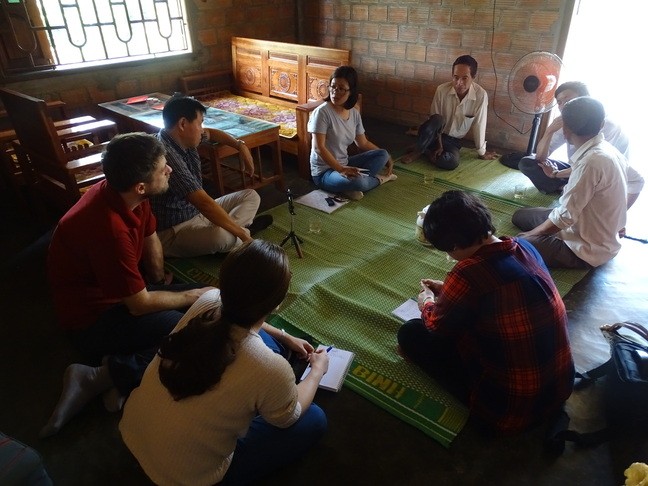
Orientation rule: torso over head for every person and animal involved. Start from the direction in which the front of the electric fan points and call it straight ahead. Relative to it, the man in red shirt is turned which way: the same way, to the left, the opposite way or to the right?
the opposite way

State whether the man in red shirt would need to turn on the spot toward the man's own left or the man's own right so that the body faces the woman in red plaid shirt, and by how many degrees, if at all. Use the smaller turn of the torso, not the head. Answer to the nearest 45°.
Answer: approximately 45° to the man's own right

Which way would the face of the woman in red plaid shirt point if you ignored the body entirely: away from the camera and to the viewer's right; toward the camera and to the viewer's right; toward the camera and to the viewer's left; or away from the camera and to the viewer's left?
away from the camera and to the viewer's left

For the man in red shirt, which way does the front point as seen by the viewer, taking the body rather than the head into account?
to the viewer's right

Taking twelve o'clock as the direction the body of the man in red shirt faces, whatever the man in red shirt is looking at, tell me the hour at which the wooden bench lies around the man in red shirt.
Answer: The wooden bench is roughly at 10 o'clock from the man in red shirt.

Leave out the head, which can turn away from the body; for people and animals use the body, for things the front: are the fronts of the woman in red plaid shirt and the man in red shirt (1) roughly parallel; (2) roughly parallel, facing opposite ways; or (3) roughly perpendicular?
roughly perpendicular

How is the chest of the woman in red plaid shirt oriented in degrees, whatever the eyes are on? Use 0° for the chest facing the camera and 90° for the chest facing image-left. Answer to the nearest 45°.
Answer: approximately 135°

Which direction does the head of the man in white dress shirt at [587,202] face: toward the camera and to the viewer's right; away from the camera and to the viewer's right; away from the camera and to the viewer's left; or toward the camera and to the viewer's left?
away from the camera and to the viewer's left

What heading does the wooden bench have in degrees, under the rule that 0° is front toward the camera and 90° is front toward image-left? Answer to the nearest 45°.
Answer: approximately 45°

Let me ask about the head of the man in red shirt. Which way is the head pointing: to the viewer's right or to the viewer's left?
to the viewer's right

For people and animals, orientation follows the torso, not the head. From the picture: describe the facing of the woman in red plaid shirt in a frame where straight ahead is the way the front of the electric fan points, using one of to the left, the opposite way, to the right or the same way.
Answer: to the right

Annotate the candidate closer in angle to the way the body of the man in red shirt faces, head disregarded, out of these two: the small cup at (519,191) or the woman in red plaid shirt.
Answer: the small cup

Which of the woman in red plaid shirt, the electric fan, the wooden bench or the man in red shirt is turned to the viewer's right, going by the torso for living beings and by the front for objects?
the man in red shirt

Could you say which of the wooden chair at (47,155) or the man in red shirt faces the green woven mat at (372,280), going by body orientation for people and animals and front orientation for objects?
the man in red shirt

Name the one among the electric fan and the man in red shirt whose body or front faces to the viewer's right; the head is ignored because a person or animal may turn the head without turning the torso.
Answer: the man in red shirt

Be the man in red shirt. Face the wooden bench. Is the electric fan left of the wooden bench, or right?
right
